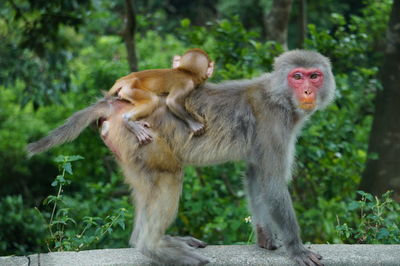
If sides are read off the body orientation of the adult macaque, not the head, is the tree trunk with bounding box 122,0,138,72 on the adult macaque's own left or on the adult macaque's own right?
on the adult macaque's own left

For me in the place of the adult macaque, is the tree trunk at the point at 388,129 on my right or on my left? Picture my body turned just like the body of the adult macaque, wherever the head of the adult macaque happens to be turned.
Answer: on my left

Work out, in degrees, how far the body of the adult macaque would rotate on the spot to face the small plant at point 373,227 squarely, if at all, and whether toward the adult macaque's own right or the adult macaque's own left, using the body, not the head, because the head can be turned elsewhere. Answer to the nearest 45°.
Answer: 0° — it already faces it

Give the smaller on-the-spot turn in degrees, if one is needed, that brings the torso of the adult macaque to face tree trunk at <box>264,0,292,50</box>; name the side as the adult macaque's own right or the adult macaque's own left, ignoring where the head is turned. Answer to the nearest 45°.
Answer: approximately 90° to the adult macaque's own left

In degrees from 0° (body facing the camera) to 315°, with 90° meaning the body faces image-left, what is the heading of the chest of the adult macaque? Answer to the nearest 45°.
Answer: approximately 270°

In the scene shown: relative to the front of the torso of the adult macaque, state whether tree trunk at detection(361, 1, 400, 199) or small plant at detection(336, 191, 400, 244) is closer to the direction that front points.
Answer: the small plant

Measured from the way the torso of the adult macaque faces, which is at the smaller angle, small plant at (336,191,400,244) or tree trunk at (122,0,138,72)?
the small plant
